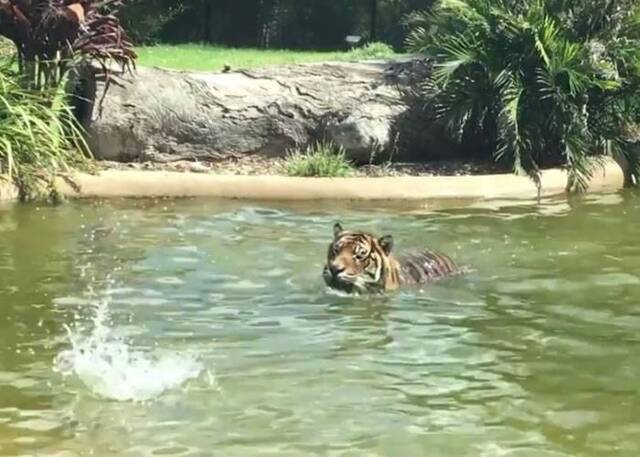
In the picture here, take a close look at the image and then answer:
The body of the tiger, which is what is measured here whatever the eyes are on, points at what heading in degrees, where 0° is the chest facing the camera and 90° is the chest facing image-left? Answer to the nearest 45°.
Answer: approximately 45°

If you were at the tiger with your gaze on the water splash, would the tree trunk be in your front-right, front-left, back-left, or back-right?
back-right

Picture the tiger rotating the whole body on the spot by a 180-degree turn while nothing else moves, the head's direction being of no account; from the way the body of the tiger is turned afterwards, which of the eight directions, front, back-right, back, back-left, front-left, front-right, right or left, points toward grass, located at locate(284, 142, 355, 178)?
front-left

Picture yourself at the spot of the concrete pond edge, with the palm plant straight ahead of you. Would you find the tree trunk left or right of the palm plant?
left

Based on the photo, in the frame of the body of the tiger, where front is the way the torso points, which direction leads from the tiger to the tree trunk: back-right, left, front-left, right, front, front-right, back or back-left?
back-right

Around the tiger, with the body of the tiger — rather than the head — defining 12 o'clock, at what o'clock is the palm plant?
The palm plant is roughly at 5 o'clock from the tiger.
